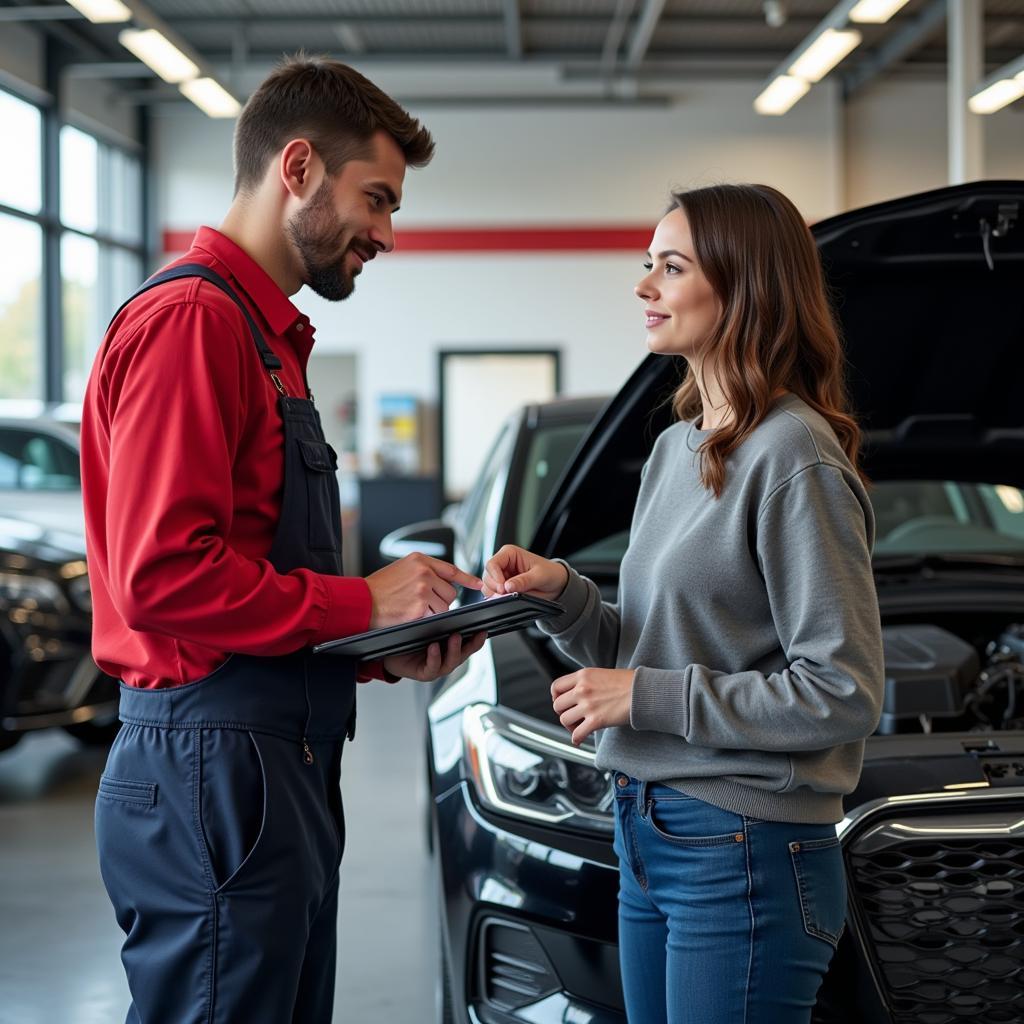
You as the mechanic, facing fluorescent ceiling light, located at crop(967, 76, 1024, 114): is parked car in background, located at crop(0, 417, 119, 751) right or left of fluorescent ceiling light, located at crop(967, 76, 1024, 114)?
left

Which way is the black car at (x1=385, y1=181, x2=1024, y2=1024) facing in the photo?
toward the camera

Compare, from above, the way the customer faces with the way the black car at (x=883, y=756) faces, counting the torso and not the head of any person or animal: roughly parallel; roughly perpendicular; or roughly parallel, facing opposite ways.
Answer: roughly perpendicular

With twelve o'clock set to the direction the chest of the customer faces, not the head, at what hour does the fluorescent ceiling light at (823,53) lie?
The fluorescent ceiling light is roughly at 3 o'clock from the customer.

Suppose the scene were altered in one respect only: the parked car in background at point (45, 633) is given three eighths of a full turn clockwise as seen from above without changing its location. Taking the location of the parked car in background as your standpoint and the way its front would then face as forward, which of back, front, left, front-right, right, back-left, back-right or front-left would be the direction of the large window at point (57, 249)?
right

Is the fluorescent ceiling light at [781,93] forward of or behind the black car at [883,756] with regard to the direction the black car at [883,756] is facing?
behind

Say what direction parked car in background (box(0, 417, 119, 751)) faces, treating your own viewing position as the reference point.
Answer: facing the viewer and to the right of the viewer

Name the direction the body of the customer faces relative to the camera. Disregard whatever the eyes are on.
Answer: to the viewer's left

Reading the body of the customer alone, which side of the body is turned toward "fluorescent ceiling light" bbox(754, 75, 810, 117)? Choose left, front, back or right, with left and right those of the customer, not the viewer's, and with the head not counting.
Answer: right

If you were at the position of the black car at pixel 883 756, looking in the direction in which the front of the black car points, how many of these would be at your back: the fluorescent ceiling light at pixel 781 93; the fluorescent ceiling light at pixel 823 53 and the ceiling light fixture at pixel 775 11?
3

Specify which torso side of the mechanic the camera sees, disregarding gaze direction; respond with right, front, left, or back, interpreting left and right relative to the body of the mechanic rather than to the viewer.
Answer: right

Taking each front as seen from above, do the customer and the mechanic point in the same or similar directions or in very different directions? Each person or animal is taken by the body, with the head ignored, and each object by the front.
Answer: very different directions
